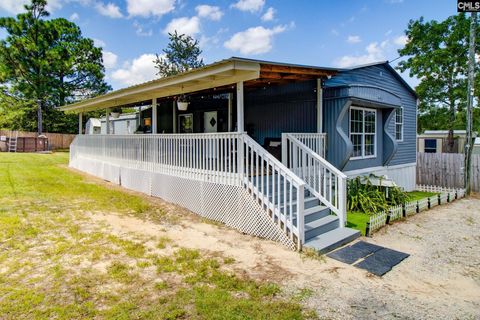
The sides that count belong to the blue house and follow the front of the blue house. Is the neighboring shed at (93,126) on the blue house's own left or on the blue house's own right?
on the blue house's own right

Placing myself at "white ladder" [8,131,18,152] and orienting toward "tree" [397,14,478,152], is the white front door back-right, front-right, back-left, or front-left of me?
front-right

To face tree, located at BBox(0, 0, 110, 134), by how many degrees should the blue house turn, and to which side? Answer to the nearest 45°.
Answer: approximately 90° to its right

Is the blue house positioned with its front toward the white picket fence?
no

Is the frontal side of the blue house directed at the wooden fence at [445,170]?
no

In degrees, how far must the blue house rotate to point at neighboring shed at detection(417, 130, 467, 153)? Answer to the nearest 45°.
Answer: approximately 180°

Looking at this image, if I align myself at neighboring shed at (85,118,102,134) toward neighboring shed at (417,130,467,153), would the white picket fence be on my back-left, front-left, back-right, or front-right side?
front-right

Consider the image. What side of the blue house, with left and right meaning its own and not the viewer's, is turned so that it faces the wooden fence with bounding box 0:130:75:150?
right

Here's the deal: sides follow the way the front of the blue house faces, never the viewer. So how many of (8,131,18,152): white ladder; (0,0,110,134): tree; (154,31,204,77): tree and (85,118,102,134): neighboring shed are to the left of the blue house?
0

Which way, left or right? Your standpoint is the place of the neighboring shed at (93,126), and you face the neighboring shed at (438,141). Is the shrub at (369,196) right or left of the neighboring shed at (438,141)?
right

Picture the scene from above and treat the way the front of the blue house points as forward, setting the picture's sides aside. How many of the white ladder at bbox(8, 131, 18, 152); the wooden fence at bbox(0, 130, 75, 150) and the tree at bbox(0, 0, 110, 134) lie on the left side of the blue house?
0

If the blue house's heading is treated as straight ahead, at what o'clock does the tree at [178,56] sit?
The tree is roughly at 4 o'clock from the blue house.

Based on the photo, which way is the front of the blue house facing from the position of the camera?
facing the viewer and to the left of the viewer
